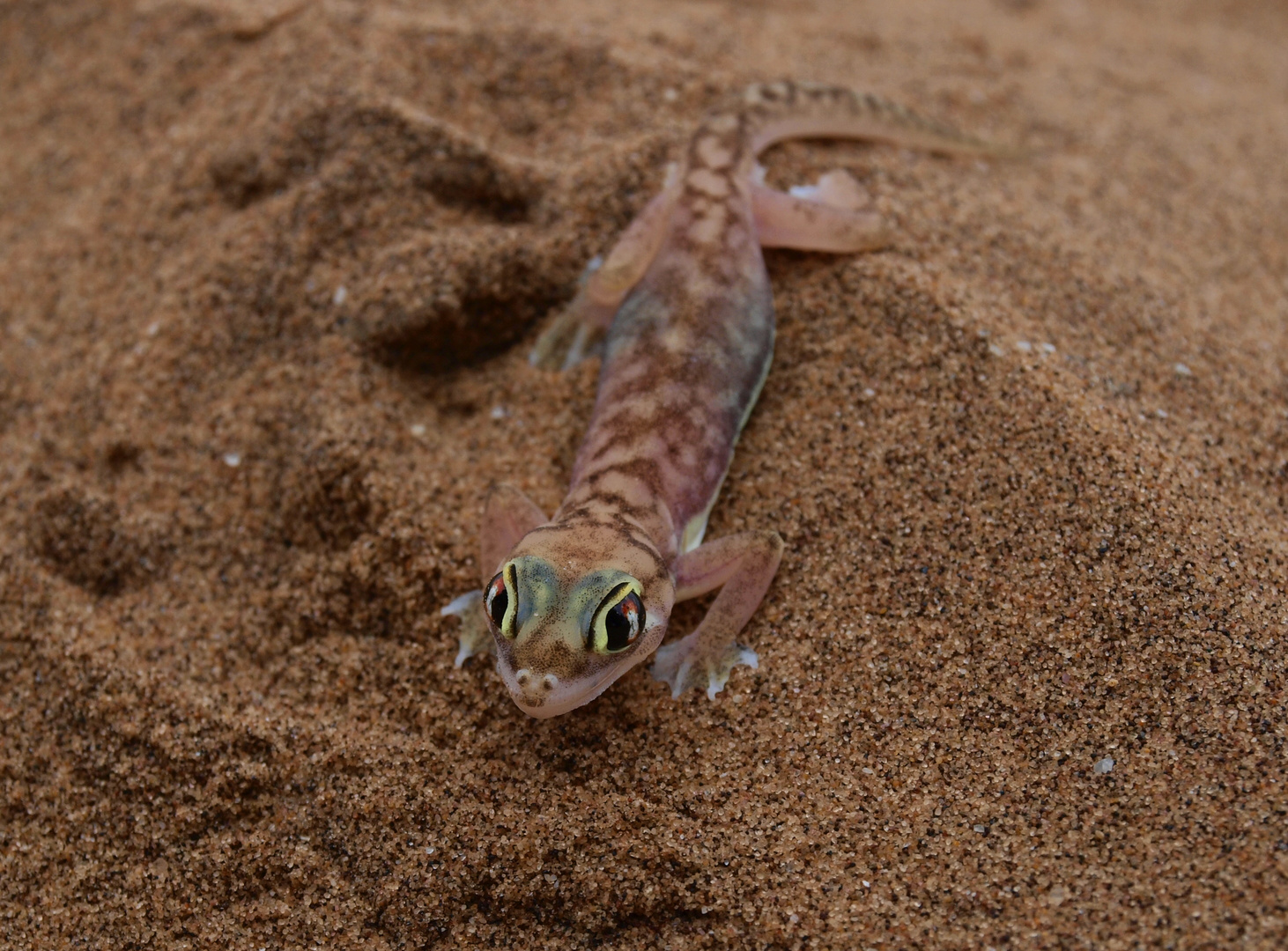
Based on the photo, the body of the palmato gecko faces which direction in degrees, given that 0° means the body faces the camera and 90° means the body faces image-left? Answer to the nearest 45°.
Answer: approximately 0°
